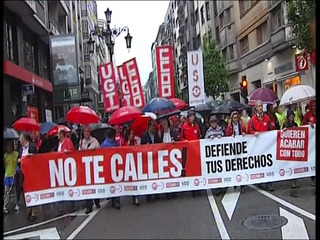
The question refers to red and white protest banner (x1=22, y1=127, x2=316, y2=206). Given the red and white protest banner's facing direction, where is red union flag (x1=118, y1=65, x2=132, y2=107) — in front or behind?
behind

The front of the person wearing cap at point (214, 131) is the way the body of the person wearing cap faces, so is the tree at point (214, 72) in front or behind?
behind

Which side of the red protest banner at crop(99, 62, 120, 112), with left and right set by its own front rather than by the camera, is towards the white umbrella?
left

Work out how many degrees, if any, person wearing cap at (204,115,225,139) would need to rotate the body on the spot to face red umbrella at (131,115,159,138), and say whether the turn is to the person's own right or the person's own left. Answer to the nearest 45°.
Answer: approximately 90° to the person's own right

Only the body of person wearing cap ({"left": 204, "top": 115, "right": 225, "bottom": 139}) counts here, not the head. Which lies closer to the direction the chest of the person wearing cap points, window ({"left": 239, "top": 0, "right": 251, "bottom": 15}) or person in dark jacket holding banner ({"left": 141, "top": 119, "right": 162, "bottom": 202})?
the person in dark jacket holding banner

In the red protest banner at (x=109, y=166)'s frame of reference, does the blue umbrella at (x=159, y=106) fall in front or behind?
behind
